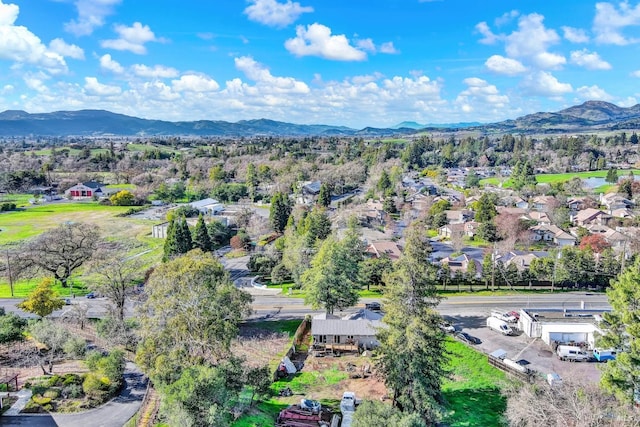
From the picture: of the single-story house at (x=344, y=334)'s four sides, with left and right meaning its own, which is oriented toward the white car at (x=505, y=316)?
left

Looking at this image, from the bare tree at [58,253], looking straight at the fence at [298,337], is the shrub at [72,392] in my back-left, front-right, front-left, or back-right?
front-right

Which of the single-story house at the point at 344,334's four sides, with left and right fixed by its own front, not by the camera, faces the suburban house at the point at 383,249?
back

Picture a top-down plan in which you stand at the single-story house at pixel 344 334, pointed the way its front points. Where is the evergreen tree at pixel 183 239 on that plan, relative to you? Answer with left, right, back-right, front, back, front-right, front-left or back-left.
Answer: front-left

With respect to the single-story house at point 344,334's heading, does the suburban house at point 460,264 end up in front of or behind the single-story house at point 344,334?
behind

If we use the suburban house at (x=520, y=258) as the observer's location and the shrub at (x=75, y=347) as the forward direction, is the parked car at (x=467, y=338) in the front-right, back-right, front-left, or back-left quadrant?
front-left

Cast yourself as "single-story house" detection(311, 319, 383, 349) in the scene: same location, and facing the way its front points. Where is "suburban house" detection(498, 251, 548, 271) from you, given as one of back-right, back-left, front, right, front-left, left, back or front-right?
front-right

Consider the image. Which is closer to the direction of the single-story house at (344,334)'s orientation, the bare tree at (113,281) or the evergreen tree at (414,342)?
the evergreen tree

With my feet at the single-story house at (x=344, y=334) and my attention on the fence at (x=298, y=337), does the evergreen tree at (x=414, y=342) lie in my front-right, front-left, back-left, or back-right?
back-left

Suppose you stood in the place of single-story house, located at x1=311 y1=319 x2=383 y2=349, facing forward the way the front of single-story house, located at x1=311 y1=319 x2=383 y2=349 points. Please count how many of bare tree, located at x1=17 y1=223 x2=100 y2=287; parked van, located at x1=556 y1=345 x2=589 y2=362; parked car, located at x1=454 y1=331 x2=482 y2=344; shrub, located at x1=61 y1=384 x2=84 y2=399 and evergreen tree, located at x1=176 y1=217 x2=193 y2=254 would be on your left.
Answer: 2

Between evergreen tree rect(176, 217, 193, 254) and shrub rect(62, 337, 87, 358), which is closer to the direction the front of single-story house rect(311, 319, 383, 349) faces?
the shrub

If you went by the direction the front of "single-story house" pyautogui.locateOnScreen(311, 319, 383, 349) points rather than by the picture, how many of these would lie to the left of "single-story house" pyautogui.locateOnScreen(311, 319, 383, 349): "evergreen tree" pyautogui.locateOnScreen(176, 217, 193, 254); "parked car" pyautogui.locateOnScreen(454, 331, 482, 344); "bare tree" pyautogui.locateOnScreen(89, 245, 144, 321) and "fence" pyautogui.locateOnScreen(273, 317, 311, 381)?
1

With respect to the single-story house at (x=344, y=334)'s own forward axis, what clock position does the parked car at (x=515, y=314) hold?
The parked car is roughly at 8 o'clock from the single-story house.
